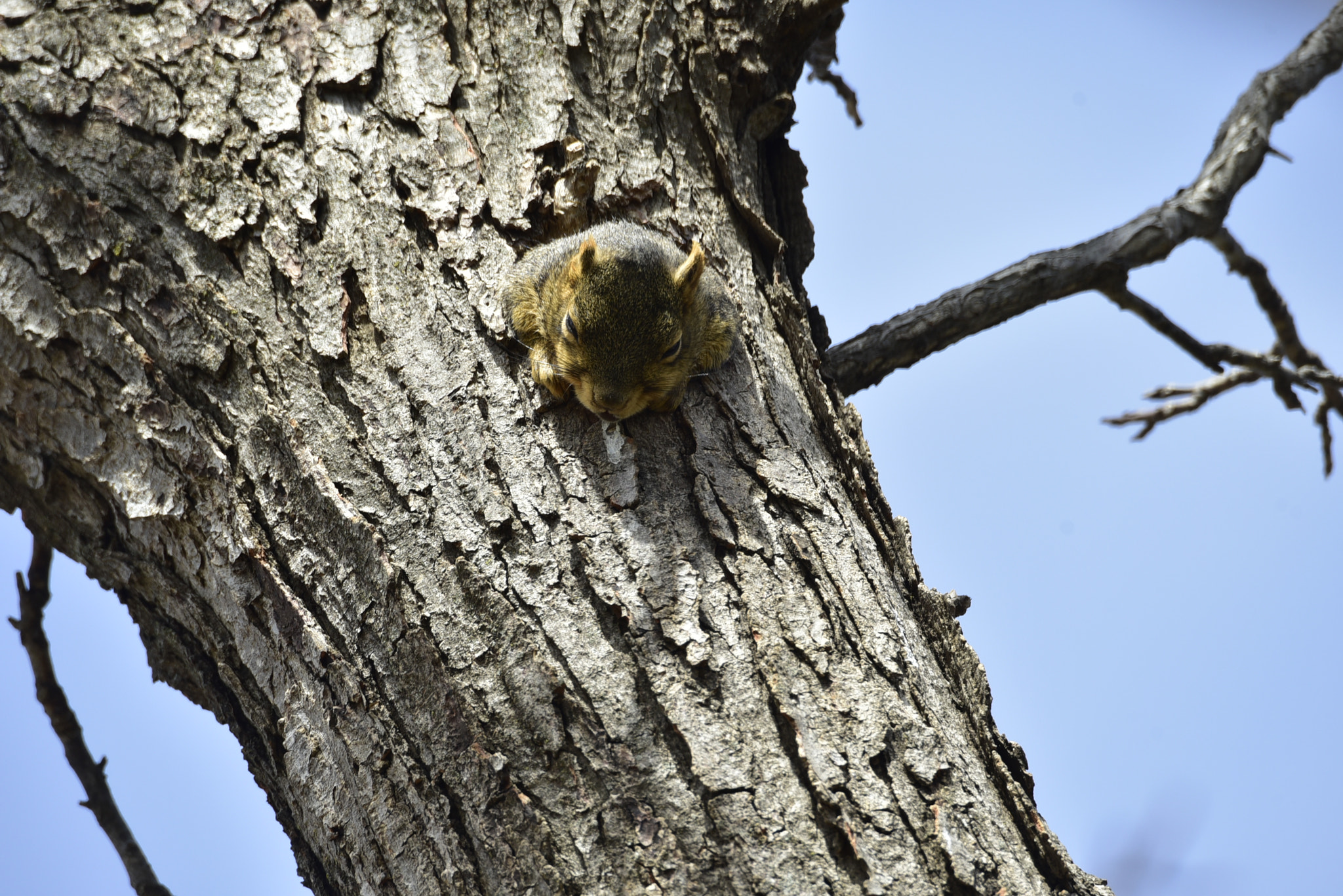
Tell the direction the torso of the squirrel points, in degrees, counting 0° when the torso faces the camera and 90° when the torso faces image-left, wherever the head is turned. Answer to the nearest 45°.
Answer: approximately 0°

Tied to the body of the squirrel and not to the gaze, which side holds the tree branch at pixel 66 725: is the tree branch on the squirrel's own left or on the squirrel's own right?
on the squirrel's own right
